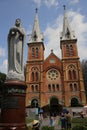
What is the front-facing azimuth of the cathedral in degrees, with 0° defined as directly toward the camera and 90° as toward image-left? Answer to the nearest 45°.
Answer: approximately 0°

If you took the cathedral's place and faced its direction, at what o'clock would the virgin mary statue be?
The virgin mary statue is roughly at 12 o'clock from the cathedral.
